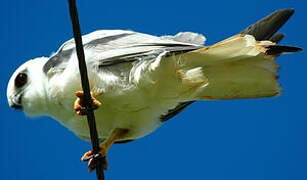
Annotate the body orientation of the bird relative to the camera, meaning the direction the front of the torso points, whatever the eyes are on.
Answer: to the viewer's left
